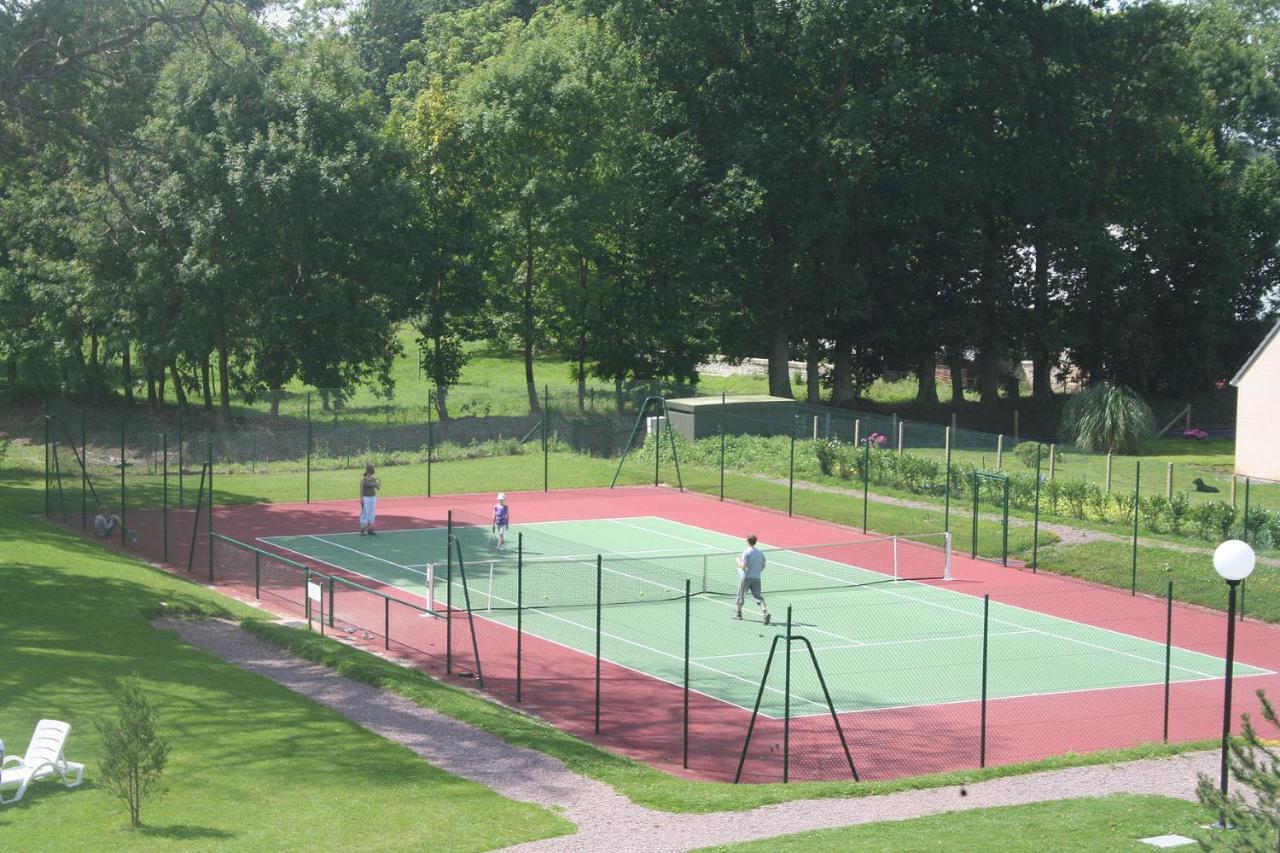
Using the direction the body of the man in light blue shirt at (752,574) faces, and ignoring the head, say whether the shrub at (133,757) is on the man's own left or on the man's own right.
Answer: on the man's own left

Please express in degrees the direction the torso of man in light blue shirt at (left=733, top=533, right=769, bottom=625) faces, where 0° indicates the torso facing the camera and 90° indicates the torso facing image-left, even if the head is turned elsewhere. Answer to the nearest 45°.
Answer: approximately 135°

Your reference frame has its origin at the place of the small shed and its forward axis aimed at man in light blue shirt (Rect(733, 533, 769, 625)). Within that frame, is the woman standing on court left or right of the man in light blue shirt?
right

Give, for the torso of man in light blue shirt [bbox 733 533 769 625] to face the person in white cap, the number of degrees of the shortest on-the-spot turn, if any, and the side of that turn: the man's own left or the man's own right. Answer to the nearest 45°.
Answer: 0° — they already face them

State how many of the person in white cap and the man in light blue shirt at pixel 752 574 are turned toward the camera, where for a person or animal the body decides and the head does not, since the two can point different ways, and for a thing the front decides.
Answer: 1

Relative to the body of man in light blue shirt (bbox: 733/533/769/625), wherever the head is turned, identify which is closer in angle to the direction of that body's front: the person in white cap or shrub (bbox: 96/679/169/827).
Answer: the person in white cap

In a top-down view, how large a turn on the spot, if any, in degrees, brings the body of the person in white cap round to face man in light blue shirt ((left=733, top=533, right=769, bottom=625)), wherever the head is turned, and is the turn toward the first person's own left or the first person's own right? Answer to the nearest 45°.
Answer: approximately 45° to the first person's own left

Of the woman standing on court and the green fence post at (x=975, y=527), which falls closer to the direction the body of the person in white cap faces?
the green fence post

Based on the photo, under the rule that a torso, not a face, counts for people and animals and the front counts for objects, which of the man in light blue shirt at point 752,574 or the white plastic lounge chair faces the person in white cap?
the man in light blue shirt

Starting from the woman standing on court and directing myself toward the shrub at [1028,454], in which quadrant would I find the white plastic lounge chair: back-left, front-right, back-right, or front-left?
back-right
